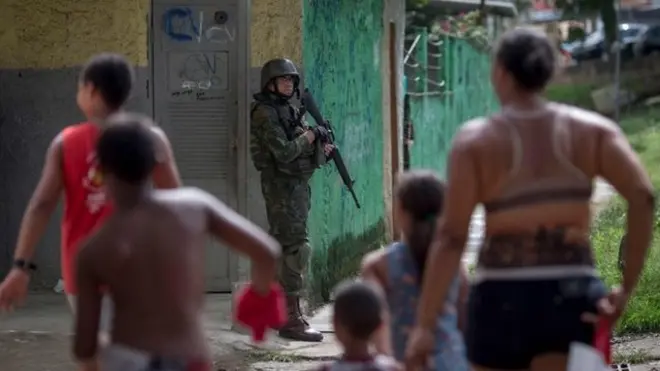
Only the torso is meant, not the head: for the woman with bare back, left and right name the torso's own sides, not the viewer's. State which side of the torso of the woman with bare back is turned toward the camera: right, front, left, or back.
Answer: back

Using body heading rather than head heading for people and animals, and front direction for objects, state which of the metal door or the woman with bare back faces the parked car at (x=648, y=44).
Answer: the woman with bare back

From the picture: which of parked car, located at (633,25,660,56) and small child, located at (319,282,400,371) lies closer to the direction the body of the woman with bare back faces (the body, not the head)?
the parked car

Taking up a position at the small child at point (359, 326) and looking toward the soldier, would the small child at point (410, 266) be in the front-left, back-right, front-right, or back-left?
front-right

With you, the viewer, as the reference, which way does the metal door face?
facing the viewer

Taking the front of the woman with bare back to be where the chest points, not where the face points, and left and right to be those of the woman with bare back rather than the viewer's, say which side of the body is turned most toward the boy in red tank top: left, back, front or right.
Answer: left

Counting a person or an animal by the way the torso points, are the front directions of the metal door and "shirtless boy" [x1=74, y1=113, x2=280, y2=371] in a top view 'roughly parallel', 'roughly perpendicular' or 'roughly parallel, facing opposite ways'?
roughly parallel, facing opposite ways

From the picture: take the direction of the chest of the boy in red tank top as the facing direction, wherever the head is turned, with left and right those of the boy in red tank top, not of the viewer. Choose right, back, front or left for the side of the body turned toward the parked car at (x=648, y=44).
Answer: right

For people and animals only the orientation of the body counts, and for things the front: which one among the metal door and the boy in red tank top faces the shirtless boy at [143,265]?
the metal door

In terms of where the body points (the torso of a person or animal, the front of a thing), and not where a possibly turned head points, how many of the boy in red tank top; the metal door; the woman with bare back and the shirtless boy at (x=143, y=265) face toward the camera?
1

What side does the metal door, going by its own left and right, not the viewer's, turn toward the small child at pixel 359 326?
front

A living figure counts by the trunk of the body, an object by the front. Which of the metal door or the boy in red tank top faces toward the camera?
the metal door

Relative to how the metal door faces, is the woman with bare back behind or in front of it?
in front

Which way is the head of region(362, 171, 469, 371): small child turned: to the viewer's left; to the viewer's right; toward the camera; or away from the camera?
away from the camera

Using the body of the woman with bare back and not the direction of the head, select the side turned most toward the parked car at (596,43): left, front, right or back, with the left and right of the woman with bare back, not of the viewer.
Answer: front

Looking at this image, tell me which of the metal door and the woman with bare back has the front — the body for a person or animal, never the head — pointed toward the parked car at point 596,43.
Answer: the woman with bare back

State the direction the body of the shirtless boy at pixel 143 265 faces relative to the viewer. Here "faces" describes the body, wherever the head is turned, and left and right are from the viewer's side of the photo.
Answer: facing away from the viewer

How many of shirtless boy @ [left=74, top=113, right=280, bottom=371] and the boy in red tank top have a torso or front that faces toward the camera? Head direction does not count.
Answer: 0

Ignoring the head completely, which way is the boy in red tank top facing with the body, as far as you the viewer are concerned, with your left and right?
facing away from the viewer and to the left of the viewer
